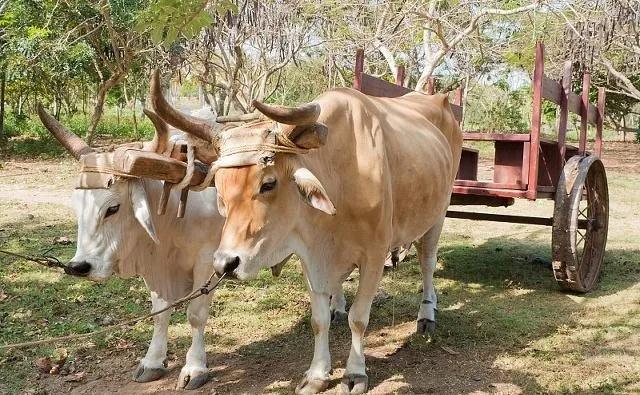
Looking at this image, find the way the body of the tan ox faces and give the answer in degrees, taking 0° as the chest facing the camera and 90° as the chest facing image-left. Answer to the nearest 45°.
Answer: approximately 45°

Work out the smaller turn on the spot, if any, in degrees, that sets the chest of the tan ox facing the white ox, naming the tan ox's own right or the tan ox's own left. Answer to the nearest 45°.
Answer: approximately 45° to the tan ox's own right

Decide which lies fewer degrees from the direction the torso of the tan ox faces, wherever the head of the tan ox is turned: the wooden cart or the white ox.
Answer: the white ox

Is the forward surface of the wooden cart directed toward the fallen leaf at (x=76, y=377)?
yes

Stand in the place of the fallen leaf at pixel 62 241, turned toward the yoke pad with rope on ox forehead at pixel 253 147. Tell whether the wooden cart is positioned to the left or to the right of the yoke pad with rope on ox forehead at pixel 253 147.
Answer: left

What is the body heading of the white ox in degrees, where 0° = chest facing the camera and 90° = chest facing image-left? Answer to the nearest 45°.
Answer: approximately 45°

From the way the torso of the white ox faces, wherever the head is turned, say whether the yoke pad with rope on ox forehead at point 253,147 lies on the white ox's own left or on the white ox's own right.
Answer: on the white ox's own left

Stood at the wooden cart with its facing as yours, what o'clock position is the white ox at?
The white ox is roughly at 12 o'clock from the wooden cart.
